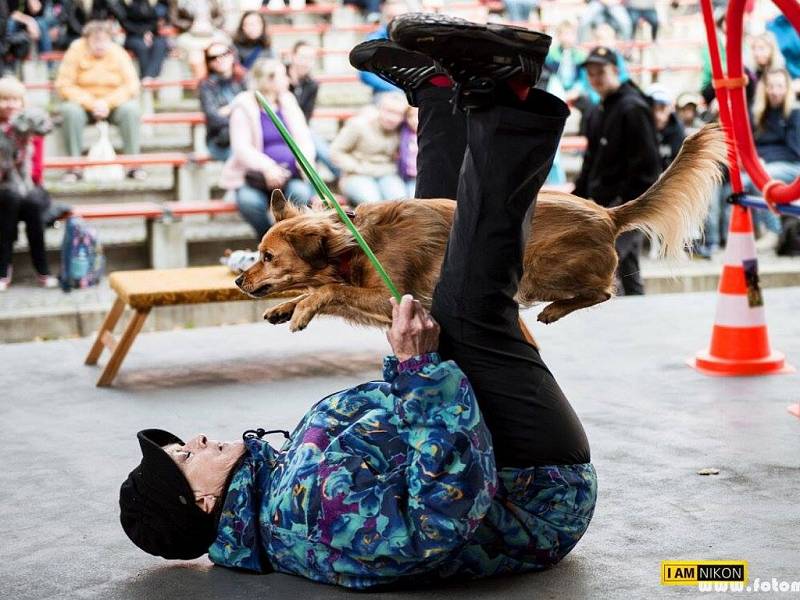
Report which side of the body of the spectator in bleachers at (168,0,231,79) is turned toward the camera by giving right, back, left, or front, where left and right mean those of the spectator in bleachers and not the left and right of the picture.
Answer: front

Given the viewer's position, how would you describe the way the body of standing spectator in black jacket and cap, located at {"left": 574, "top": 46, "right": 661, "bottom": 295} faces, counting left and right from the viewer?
facing the viewer and to the left of the viewer

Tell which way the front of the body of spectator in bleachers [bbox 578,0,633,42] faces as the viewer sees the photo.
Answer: toward the camera

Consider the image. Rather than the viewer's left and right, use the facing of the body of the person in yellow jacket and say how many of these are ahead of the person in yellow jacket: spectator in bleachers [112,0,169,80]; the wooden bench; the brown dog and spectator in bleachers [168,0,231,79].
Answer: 2

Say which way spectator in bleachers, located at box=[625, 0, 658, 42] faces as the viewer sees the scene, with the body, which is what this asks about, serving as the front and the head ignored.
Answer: toward the camera

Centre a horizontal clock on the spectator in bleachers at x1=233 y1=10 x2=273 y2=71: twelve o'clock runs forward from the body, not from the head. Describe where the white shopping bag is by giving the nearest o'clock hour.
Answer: The white shopping bag is roughly at 2 o'clock from the spectator in bleachers.

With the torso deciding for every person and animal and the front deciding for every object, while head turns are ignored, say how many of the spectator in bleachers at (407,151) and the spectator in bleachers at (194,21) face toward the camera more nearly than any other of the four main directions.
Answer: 2

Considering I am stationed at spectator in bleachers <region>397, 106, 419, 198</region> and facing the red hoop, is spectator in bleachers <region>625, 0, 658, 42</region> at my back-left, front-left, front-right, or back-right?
back-left

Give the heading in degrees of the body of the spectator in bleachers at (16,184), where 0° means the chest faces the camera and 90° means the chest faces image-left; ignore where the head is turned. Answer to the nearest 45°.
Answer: approximately 0°

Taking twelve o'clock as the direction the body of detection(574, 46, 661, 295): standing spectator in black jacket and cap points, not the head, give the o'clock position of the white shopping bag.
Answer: The white shopping bag is roughly at 2 o'clock from the standing spectator in black jacket and cap.

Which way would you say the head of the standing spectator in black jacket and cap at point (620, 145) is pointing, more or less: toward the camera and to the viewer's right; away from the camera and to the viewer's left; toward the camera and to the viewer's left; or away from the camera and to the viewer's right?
toward the camera and to the viewer's left

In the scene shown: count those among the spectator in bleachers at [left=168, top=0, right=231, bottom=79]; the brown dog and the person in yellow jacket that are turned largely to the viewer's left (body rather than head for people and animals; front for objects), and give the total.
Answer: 1

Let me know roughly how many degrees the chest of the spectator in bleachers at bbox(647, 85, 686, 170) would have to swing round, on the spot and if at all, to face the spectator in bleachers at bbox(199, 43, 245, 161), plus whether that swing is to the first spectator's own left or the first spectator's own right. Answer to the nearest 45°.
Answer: approximately 45° to the first spectator's own right

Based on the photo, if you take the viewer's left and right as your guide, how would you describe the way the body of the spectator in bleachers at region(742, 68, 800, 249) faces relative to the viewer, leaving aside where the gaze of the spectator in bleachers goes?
facing the viewer

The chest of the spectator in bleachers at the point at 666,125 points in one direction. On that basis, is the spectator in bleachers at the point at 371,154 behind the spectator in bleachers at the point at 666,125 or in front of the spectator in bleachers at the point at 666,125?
in front

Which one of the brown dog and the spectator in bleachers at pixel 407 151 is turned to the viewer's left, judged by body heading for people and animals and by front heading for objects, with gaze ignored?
the brown dog

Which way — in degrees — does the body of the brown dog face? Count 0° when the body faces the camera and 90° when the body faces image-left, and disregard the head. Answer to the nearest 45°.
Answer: approximately 90°
